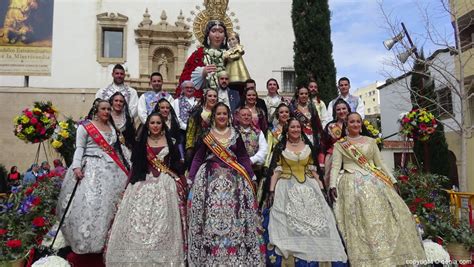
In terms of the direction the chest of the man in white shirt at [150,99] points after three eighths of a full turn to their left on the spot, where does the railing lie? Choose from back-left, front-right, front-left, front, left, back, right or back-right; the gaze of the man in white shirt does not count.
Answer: front-right

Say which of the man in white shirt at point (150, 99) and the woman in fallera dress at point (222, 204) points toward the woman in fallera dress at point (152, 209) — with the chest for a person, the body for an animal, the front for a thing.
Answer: the man in white shirt

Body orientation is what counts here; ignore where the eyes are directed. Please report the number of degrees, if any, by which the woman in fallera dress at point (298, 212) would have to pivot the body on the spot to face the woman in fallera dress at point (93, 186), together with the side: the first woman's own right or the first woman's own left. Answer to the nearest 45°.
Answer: approximately 90° to the first woman's own right
